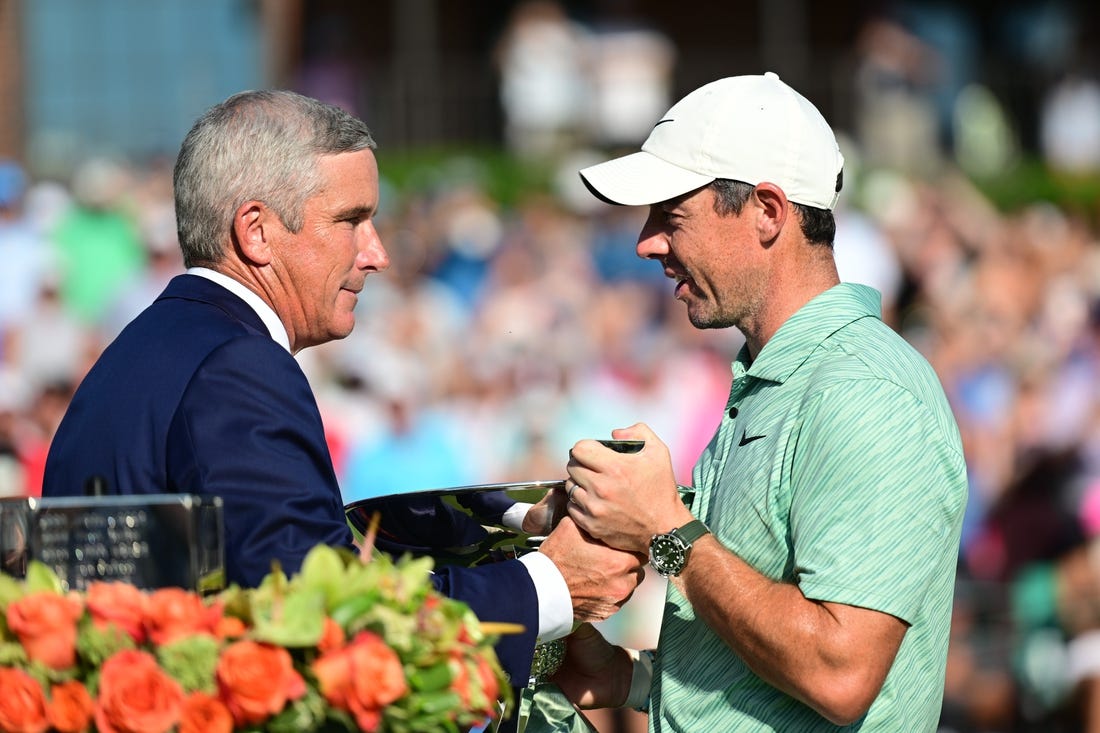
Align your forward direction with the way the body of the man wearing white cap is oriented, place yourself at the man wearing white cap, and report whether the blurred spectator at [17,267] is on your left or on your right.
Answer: on your right

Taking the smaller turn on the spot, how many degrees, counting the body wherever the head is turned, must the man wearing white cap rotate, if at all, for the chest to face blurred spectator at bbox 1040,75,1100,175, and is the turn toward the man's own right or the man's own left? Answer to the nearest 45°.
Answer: approximately 90° to the man's own right

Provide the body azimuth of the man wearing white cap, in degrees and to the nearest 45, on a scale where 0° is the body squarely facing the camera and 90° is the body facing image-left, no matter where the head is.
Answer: approximately 90°

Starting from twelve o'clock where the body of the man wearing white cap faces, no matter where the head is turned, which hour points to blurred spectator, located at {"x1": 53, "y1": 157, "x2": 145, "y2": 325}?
The blurred spectator is roughly at 2 o'clock from the man wearing white cap.

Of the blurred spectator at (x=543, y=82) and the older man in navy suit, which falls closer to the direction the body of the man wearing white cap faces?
the older man in navy suit

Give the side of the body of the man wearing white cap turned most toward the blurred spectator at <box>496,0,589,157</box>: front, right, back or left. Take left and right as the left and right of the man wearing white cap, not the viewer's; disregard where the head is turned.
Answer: right

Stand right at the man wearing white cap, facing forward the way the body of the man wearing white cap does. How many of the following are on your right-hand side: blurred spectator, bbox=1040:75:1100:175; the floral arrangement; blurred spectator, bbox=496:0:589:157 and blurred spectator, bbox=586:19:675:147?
3

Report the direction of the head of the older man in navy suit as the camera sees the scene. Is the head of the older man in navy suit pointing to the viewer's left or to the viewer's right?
to the viewer's right

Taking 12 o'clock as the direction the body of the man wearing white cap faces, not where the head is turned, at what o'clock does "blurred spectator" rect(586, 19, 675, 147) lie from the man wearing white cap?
The blurred spectator is roughly at 3 o'clock from the man wearing white cap.

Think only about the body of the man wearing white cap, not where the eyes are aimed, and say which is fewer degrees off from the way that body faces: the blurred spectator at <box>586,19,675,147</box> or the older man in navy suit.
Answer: the older man in navy suit

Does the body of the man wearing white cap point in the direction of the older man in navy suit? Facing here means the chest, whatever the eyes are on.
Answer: yes
